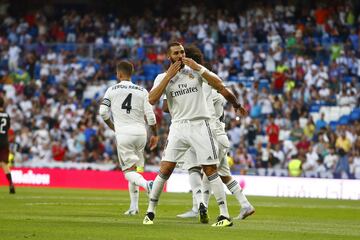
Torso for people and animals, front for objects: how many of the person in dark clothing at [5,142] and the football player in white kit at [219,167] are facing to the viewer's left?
1

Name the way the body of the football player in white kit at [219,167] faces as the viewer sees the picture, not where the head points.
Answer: to the viewer's left

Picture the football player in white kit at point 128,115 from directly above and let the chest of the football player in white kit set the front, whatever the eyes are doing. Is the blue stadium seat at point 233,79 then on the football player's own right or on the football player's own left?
on the football player's own right

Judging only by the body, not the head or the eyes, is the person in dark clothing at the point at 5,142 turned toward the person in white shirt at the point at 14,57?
yes

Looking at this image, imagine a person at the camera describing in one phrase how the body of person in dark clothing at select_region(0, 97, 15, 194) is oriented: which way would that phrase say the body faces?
away from the camera

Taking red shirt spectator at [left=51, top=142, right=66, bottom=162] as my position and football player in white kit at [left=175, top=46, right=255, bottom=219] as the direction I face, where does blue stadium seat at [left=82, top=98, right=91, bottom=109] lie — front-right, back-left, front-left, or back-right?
back-left

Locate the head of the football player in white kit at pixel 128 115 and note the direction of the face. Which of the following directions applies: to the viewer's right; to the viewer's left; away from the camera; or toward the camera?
away from the camera

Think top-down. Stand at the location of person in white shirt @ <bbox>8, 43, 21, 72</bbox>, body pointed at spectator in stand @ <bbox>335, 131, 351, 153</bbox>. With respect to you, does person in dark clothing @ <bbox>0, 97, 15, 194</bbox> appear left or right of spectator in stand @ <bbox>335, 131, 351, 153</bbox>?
right
